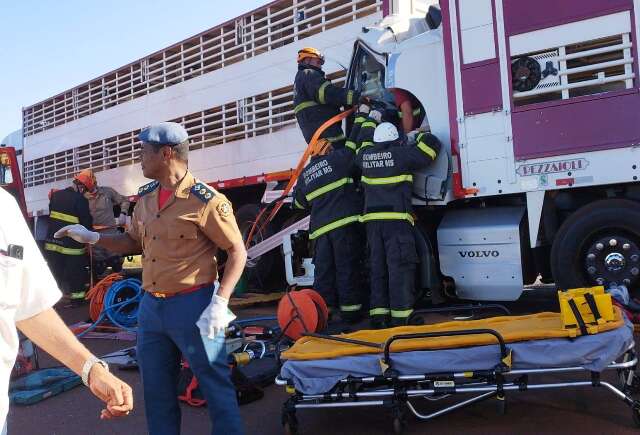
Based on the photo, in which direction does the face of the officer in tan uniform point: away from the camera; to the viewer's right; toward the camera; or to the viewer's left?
to the viewer's left

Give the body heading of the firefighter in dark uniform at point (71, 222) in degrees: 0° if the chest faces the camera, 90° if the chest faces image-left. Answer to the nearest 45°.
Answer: approximately 225°

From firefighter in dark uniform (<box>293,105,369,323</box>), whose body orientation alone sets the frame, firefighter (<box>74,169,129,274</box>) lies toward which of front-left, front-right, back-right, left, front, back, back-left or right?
left

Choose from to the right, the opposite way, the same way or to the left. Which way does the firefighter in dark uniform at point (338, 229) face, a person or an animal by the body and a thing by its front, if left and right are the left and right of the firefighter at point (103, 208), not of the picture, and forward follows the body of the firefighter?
the opposite way

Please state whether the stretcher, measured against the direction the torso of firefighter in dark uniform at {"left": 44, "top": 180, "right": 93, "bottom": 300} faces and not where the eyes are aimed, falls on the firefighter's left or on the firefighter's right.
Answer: on the firefighter's right

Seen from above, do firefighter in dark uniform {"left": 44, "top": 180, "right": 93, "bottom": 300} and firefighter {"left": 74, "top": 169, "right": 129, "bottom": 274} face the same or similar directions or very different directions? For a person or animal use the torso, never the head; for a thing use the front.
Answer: very different directions

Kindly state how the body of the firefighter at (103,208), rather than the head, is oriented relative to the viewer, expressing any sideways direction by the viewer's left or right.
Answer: facing the viewer and to the left of the viewer

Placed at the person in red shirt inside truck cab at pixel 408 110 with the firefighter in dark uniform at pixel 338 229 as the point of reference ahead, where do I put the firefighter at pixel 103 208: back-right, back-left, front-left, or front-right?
front-right

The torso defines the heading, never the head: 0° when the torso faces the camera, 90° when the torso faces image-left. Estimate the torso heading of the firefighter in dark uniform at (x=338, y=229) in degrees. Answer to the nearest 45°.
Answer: approximately 225°

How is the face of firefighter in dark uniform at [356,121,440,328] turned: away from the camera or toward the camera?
away from the camera

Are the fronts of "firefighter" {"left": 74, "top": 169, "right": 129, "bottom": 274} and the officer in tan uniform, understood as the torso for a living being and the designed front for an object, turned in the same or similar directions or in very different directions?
same or similar directions

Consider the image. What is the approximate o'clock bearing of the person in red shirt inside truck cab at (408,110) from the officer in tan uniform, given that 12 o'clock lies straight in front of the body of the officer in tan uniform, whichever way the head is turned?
The person in red shirt inside truck cab is roughly at 6 o'clock from the officer in tan uniform.
